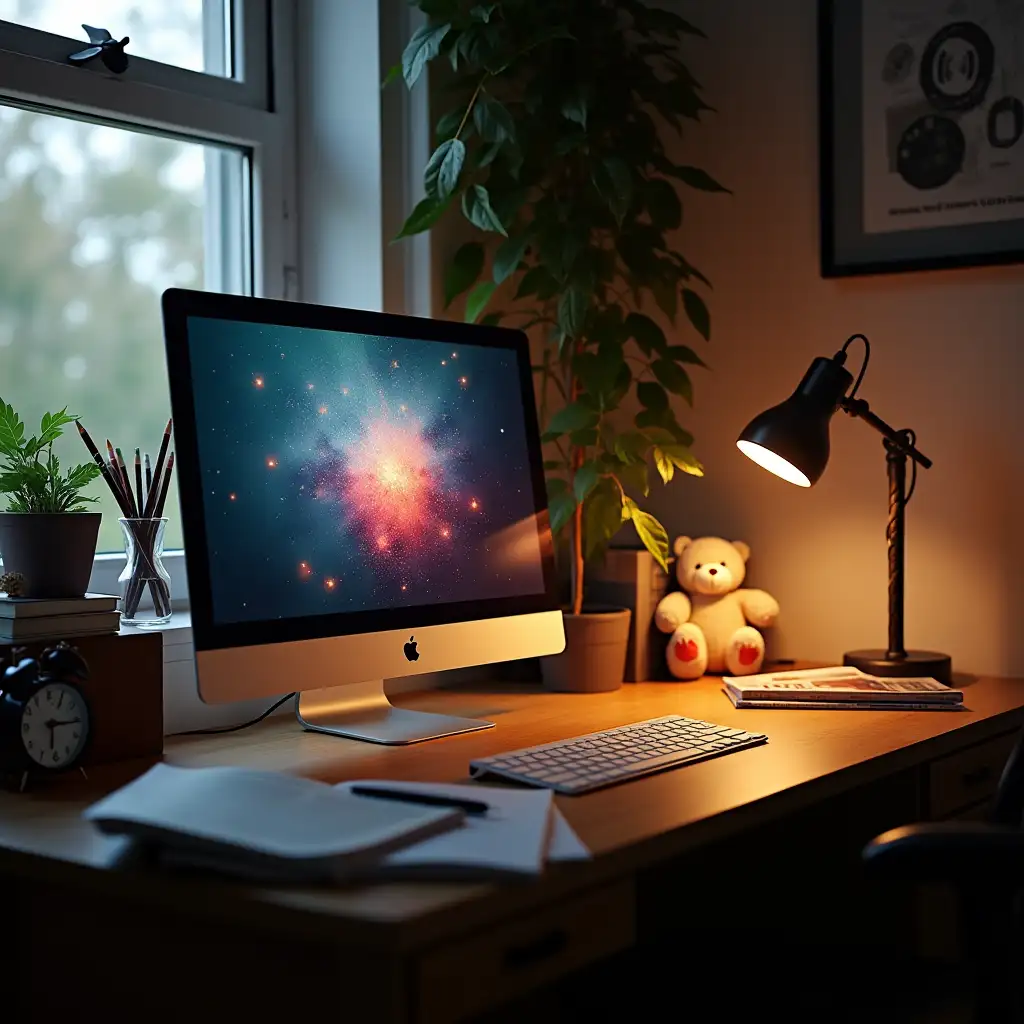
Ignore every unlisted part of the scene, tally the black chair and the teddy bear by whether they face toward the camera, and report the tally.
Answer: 1

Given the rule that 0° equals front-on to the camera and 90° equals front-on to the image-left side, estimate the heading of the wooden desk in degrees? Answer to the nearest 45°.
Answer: approximately 315°

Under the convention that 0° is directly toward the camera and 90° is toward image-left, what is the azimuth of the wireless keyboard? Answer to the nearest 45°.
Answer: approximately 315°
